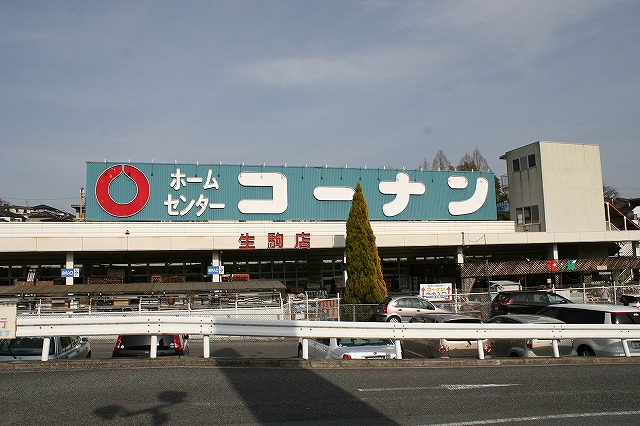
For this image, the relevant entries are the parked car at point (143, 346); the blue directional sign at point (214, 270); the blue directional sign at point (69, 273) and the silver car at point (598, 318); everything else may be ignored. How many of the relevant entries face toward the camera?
2

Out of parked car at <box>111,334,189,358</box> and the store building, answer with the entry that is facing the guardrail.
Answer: the store building

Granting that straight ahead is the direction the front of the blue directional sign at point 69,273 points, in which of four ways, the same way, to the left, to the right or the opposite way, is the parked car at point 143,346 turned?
the opposite way

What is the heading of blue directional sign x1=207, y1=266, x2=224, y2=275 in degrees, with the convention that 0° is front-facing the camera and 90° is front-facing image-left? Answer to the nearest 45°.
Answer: approximately 0°

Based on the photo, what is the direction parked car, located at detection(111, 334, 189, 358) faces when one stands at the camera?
facing away from the viewer

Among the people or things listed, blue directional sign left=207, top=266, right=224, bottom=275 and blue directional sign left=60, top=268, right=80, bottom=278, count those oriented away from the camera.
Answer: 0

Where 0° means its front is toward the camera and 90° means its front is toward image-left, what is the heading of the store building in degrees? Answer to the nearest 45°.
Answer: approximately 0°

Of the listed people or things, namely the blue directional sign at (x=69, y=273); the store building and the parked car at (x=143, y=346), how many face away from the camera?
1

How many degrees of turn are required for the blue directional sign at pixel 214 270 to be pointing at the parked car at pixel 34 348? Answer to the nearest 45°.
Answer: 0° — it already faces it
